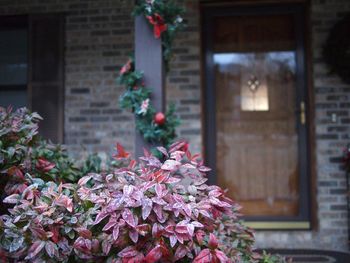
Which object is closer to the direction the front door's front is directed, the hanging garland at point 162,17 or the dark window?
the hanging garland

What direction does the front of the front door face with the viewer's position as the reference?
facing the viewer

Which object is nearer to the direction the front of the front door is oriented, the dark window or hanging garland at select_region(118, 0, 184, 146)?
the hanging garland

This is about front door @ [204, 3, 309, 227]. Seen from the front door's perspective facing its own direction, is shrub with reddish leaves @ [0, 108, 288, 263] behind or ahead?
ahead

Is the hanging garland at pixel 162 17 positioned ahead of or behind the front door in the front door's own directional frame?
ahead

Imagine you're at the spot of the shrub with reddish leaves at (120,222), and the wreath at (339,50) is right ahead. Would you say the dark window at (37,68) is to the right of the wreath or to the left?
left

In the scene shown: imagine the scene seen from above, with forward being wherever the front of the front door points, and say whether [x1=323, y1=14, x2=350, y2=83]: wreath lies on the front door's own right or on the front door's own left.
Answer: on the front door's own left

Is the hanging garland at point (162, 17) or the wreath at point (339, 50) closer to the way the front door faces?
the hanging garland

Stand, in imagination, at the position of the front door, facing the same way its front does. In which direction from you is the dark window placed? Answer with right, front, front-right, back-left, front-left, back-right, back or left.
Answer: right
